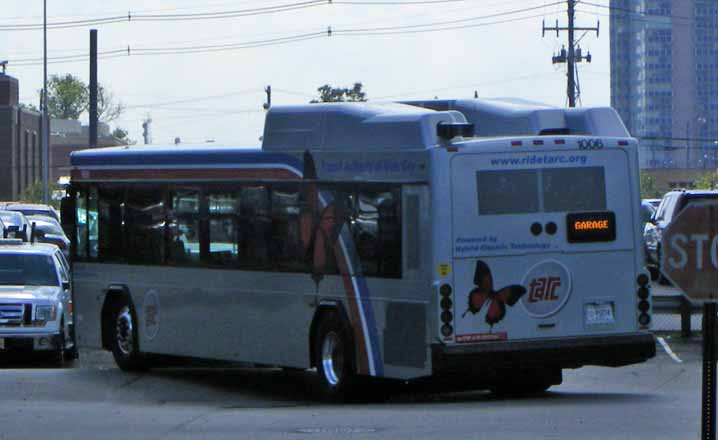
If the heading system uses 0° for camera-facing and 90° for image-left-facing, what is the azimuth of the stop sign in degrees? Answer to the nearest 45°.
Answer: approximately 0°

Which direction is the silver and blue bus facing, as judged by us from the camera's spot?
facing away from the viewer and to the left of the viewer

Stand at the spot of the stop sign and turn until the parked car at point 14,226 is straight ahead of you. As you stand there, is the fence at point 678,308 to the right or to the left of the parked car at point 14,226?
right

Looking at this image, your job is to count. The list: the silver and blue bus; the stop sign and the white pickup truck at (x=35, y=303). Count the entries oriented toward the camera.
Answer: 2

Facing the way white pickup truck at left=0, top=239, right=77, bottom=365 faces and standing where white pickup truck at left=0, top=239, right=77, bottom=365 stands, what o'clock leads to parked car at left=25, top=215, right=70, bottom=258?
parked car at left=25, top=215, right=70, bottom=258 is roughly at 6 o'clock from white pickup truck at left=0, top=239, right=77, bottom=365.

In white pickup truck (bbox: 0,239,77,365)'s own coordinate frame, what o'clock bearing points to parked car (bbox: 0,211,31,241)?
parked car (bbox: 0,211,31,241) is roughly at 6 o'clock from white pickup truck (bbox: 0,239,77,365).

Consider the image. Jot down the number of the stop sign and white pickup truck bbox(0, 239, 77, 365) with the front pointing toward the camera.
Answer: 2

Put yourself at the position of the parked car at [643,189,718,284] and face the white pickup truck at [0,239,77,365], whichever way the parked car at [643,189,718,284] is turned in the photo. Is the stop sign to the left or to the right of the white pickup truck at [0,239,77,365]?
left

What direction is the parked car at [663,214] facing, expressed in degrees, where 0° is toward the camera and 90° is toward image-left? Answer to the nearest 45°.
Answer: approximately 45°
